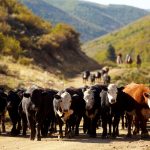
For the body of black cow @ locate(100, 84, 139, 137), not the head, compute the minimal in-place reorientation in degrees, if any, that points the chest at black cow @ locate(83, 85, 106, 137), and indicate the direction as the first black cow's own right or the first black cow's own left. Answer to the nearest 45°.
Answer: approximately 45° to the first black cow's own right

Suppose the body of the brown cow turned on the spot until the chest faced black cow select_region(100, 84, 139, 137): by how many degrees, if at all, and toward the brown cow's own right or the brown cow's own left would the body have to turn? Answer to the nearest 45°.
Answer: approximately 135° to the brown cow's own right

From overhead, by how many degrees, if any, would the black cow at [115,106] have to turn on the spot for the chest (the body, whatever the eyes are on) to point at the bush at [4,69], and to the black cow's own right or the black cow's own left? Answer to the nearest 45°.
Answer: approximately 90° to the black cow's own right

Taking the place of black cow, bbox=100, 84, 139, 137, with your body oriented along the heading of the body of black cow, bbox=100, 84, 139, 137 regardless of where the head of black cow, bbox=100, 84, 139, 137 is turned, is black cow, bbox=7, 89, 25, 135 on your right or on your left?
on your right

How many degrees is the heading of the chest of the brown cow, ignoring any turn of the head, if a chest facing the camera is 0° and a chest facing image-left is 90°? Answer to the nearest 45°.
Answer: approximately 315°

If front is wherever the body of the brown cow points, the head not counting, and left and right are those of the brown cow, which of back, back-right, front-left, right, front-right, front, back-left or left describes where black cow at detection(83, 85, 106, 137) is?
back-right

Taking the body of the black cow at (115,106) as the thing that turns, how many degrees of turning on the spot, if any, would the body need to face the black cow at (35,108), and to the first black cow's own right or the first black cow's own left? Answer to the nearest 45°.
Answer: approximately 45° to the first black cow's own right

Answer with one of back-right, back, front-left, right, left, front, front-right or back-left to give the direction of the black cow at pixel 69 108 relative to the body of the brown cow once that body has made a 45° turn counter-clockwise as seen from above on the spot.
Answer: back
